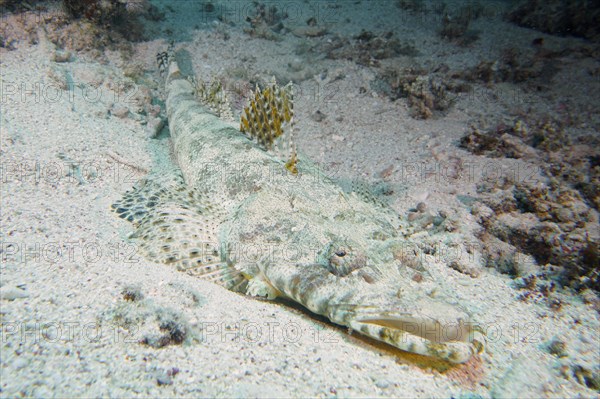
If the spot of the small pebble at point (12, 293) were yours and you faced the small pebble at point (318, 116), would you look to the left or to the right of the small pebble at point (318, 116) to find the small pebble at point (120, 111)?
left

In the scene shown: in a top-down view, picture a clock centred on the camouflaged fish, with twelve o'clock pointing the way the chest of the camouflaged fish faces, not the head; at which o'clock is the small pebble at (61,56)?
The small pebble is roughly at 6 o'clock from the camouflaged fish.

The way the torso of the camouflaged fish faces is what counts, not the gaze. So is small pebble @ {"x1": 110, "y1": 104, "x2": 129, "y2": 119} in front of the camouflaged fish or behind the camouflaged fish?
behind

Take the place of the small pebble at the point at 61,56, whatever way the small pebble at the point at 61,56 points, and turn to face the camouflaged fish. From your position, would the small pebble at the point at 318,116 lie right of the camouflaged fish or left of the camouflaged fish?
left

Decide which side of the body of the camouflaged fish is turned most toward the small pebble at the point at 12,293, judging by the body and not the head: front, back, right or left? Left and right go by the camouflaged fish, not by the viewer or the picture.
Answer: right

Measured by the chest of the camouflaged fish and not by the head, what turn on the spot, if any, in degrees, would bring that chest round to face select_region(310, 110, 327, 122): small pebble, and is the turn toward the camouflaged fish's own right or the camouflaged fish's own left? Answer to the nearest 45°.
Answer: approximately 135° to the camouflaged fish's own left
